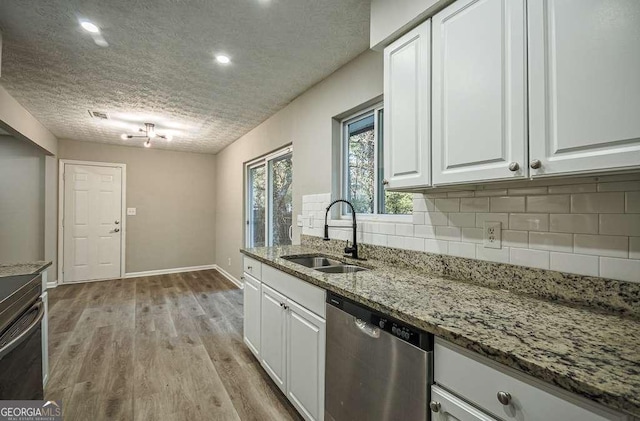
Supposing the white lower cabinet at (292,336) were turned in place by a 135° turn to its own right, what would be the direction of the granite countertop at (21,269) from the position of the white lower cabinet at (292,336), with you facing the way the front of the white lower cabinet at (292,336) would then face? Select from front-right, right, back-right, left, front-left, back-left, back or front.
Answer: left

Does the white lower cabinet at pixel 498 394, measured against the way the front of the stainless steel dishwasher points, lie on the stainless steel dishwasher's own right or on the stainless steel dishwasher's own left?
on the stainless steel dishwasher's own left

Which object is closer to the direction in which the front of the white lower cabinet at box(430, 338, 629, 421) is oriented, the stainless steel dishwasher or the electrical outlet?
the stainless steel dishwasher

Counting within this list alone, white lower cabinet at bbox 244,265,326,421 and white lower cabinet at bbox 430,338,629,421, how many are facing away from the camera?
0

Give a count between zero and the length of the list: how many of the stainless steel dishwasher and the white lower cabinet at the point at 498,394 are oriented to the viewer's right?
0

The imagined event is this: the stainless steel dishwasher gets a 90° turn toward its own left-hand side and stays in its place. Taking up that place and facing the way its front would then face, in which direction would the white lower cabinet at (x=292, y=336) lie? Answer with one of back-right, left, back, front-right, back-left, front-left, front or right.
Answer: back

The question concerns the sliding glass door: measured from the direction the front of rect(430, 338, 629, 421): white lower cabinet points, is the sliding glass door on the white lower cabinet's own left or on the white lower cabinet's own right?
on the white lower cabinet's own right

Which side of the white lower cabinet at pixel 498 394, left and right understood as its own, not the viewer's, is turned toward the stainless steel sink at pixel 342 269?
right

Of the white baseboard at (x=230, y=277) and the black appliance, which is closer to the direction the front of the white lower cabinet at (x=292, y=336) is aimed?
the black appliance

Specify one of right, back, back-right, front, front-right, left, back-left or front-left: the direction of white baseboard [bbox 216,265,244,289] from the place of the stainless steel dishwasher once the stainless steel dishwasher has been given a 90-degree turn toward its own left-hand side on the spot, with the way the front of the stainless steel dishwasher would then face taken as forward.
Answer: back

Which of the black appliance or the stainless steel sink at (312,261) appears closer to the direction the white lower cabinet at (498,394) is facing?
the black appliance

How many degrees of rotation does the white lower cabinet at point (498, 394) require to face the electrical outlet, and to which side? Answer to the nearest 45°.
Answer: approximately 135° to its right

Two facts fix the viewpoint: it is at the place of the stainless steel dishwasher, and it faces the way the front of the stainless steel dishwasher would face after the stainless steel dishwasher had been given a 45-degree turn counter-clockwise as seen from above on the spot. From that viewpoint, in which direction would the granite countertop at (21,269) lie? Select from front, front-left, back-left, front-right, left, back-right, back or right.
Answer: right

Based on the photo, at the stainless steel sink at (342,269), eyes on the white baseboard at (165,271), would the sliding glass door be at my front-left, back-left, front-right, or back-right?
front-right

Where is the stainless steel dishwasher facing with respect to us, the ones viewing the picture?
facing the viewer and to the left of the viewer
